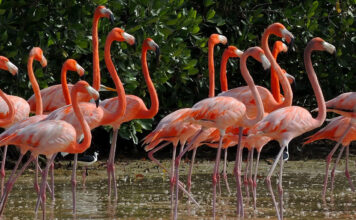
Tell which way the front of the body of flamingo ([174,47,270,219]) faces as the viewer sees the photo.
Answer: to the viewer's right

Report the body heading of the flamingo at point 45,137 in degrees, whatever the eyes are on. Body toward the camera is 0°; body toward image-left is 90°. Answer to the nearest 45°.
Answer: approximately 270°

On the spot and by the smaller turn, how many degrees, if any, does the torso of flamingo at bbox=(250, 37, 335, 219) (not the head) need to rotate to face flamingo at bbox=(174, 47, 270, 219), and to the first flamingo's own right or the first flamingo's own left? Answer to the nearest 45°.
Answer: approximately 180°

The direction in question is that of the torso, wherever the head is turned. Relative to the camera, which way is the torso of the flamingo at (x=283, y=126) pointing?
to the viewer's right

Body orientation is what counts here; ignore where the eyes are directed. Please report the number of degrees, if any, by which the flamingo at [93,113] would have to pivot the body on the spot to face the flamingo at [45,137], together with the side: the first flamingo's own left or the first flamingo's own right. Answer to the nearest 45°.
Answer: approximately 135° to the first flamingo's own right

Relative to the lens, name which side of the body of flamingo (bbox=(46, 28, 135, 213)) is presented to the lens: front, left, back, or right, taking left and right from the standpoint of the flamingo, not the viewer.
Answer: right

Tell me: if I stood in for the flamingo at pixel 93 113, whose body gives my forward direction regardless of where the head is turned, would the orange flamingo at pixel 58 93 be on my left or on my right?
on my left

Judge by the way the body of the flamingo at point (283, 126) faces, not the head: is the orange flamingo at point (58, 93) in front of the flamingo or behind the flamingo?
behind

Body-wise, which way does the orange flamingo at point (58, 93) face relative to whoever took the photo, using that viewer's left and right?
facing to the right of the viewer

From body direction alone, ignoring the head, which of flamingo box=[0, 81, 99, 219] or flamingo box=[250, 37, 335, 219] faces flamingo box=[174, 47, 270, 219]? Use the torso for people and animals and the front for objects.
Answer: flamingo box=[0, 81, 99, 219]
